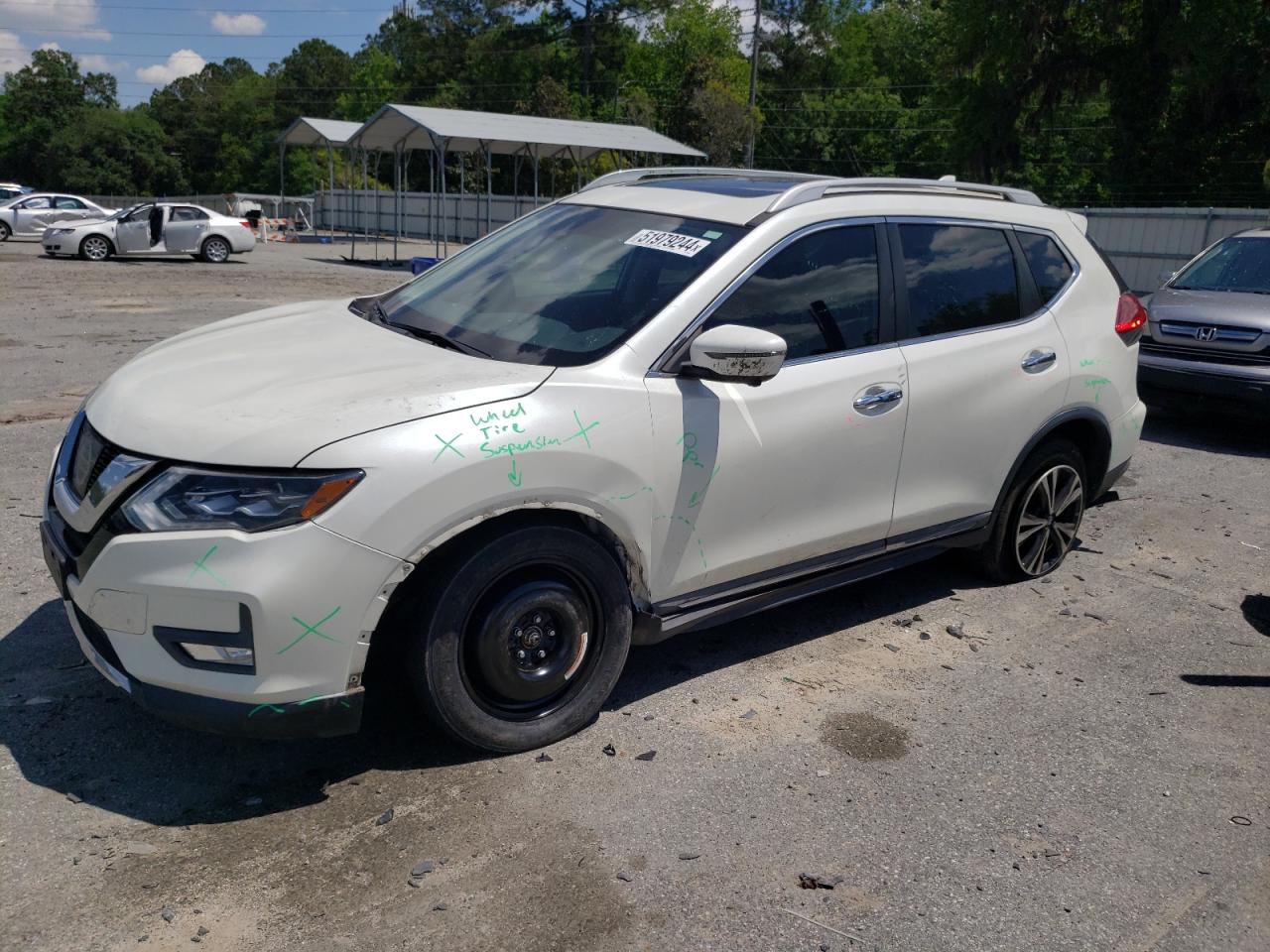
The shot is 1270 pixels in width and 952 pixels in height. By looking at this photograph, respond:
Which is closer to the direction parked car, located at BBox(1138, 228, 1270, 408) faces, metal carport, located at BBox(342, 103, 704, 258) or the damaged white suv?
the damaged white suv

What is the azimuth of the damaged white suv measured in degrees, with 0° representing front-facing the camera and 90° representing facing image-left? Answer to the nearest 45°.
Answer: approximately 45°

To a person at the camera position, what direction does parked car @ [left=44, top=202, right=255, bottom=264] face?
facing to the left of the viewer

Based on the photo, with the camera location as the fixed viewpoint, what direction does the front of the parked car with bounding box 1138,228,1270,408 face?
facing the viewer and to the left of the viewer

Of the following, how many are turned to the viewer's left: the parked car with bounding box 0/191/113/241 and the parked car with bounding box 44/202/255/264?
2

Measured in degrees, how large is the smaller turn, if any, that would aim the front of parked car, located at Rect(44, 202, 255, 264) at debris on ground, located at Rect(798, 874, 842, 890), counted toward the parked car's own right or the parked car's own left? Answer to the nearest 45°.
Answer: approximately 90° to the parked car's own left

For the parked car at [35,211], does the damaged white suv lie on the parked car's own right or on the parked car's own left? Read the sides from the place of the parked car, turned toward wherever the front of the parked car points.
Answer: on the parked car's own left

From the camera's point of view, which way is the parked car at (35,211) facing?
to the viewer's left

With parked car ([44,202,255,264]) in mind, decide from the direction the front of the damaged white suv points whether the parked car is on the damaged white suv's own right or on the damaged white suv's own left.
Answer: on the damaged white suv's own right

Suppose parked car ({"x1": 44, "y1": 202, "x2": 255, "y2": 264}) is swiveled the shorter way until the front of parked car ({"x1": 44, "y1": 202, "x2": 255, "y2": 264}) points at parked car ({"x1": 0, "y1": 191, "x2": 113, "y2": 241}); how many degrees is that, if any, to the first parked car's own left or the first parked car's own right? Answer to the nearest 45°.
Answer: approximately 90° to the first parked car's own right

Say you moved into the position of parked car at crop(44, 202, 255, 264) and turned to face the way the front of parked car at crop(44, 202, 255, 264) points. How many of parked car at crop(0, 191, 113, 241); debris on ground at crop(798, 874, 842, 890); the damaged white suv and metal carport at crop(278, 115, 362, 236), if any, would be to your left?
2
